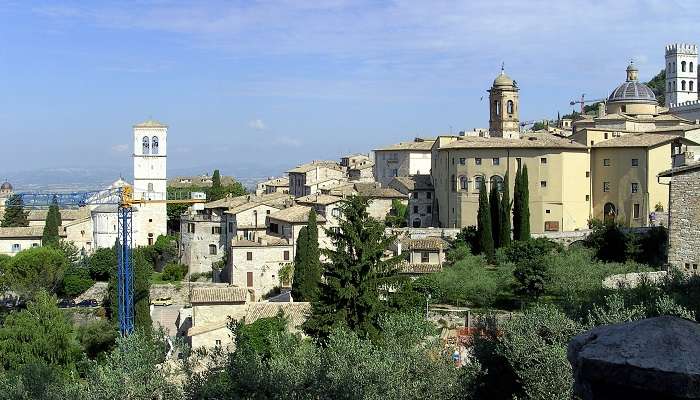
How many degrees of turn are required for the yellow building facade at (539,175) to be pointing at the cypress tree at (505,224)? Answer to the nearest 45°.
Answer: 0° — it already faces it

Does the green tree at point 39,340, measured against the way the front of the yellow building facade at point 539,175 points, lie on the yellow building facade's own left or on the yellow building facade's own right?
on the yellow building facade's own right

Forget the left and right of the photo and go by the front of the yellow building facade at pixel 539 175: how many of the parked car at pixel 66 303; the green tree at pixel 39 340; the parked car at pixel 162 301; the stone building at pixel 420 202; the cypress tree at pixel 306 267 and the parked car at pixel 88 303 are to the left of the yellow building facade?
0

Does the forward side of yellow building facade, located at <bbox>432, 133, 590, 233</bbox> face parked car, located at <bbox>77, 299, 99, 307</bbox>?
no

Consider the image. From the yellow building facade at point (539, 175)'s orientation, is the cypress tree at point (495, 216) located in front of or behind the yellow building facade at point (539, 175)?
in front

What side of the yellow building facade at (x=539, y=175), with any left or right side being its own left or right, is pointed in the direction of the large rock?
front

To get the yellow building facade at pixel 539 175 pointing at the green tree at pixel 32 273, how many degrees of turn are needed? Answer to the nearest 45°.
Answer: approximately 90° to its right

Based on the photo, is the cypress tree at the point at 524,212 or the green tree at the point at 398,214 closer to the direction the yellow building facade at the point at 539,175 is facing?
the cypress tree

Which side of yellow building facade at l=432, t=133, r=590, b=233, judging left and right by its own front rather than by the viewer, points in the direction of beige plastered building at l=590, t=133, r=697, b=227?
left

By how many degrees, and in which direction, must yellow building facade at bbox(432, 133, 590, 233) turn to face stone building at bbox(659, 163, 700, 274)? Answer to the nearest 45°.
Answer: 0° — it already faces it

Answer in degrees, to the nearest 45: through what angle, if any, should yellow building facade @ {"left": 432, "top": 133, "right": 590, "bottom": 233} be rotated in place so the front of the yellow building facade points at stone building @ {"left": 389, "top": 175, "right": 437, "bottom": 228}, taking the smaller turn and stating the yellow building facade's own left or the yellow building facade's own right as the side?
approximately 135° to the yellow building facade's own right

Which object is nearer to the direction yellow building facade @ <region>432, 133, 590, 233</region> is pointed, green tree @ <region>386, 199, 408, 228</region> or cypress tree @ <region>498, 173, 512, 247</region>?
the cypress tree

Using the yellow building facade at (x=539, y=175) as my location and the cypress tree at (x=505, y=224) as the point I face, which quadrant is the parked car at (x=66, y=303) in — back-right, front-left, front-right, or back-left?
front-right

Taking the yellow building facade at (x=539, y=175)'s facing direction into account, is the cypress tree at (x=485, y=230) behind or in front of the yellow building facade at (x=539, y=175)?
in front

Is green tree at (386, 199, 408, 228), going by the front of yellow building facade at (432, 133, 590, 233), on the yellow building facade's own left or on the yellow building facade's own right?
on the yellow building facade's own right

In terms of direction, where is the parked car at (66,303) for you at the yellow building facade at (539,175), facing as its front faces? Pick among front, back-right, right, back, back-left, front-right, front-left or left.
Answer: right

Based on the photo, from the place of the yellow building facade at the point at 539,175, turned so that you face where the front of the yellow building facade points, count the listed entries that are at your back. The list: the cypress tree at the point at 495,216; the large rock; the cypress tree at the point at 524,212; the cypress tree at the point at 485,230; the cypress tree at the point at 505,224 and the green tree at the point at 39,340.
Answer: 0

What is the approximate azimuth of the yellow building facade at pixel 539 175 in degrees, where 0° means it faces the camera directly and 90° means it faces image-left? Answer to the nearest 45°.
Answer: approximately 0°

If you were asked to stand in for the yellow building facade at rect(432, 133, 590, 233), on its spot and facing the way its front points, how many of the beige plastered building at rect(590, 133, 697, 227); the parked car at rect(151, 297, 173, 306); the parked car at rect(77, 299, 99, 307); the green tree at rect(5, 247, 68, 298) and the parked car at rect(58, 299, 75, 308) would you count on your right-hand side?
4
